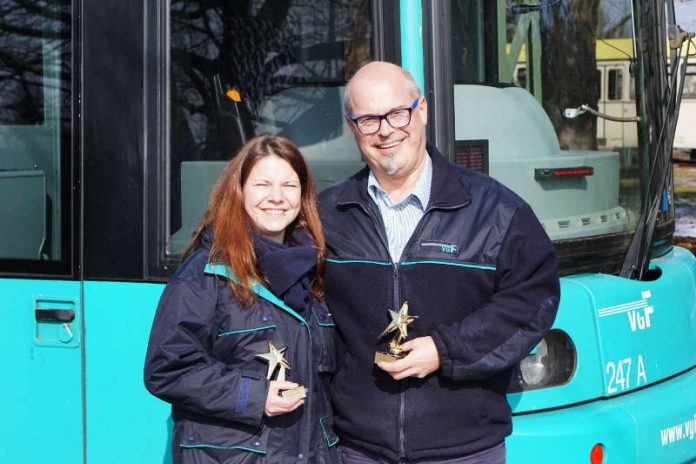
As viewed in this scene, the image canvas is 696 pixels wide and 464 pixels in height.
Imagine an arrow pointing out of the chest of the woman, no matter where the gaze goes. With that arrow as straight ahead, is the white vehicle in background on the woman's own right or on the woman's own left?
on the woman's own left

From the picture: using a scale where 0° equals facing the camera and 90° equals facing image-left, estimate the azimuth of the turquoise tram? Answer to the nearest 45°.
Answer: approximately 315°
